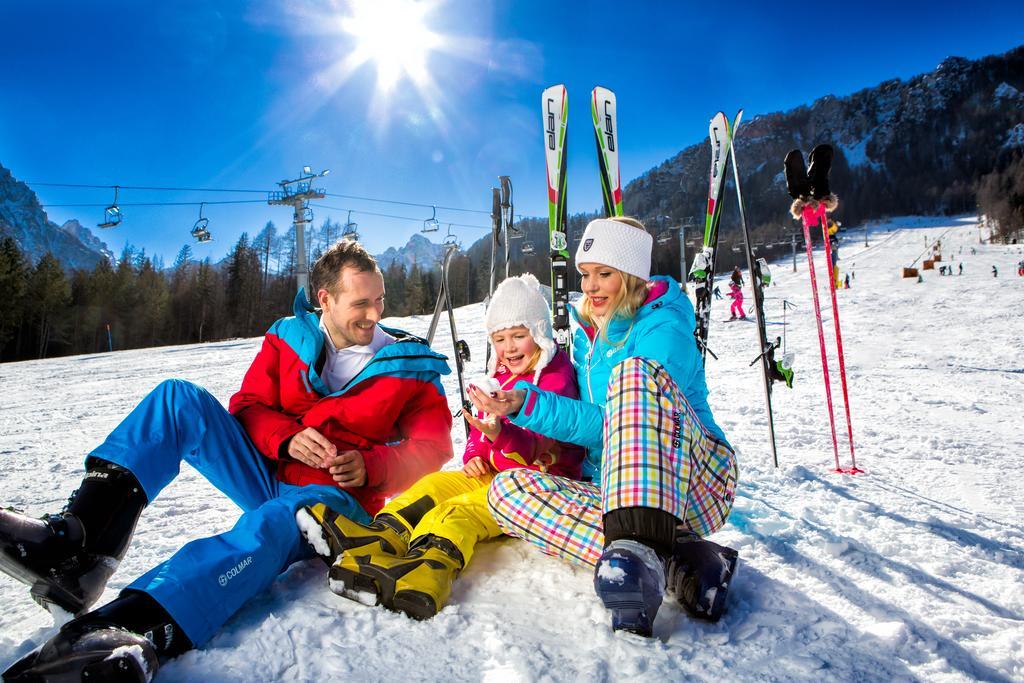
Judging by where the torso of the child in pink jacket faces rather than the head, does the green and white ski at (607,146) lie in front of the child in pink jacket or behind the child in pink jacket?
behind

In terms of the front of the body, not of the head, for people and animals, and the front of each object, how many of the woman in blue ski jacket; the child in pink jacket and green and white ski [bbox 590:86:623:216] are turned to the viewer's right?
0

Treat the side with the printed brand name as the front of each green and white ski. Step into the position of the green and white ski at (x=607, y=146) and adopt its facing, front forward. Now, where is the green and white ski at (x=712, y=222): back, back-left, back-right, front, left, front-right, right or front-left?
left

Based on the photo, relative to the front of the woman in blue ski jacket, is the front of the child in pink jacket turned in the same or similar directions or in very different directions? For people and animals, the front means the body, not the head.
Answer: same or similar directions

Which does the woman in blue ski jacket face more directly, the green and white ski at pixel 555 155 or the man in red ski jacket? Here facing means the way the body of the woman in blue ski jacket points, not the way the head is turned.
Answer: the man in red ski jacket

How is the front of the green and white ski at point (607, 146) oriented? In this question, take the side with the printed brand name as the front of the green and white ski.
toward the camera

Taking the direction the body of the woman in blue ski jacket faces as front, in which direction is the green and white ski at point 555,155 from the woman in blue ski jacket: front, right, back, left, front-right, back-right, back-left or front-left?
back-right

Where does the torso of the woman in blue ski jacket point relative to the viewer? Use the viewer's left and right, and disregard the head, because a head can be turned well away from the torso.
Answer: facing the viewer and to the left of the viewer

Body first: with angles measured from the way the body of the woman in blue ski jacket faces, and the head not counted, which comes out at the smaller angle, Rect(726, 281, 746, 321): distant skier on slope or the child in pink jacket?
the child in pink jacket

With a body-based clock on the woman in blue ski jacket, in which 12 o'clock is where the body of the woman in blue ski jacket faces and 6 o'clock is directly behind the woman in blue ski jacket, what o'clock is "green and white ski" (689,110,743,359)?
The green and white ski is roughly at 5 o'clock from the woman in blue ski jacket.

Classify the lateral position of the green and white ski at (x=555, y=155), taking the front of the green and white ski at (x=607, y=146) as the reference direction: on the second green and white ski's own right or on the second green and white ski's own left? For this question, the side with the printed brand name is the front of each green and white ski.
on the second green and white ski's own right
